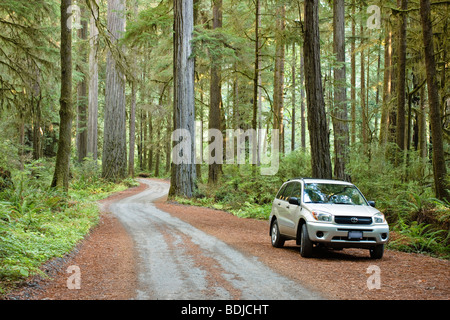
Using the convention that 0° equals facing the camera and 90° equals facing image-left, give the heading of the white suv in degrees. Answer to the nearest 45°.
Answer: approximately 315°
